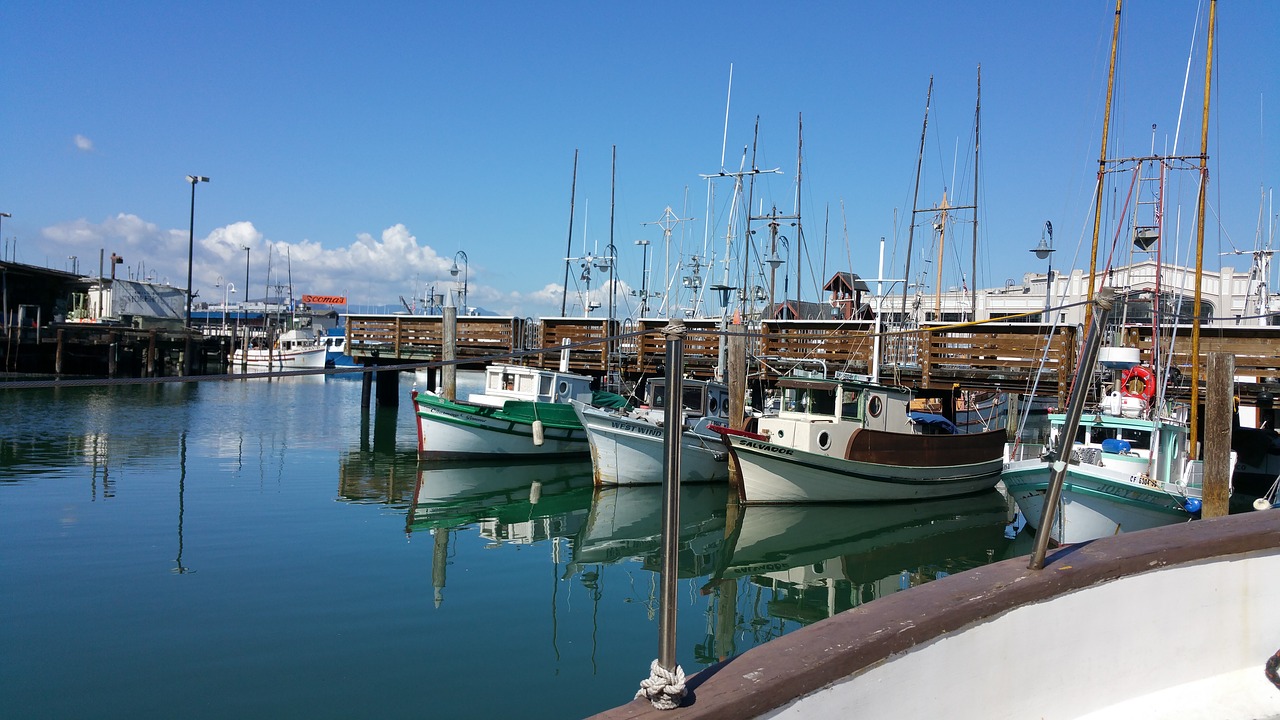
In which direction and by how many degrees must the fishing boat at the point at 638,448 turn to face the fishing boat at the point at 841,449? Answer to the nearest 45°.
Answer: approximately 90° to its left

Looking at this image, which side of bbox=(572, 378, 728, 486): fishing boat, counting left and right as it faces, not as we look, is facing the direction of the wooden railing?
back

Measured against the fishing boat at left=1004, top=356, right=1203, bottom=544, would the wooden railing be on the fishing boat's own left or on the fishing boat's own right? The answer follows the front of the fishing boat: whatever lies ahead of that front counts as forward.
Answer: on the fishing boat's own right

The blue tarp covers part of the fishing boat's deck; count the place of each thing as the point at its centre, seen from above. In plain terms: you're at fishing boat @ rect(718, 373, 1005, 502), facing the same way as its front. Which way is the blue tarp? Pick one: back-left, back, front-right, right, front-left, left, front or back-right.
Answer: back

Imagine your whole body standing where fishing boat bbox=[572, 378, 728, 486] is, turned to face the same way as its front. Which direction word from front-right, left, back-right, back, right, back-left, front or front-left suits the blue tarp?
back-left

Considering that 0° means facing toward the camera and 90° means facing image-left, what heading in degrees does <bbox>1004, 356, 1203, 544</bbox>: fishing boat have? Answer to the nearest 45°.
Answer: approximately 45°

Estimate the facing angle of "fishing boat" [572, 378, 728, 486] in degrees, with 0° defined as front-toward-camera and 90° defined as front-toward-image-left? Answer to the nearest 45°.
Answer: approximately 45°

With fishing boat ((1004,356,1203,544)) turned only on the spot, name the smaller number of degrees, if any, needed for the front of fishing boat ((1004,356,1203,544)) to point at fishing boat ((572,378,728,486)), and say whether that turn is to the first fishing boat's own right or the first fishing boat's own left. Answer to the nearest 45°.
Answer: approximately 45° to the first fishing boat's own right

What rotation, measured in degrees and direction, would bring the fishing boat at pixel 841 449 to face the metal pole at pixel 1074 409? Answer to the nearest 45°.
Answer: approximately 45° to its left
